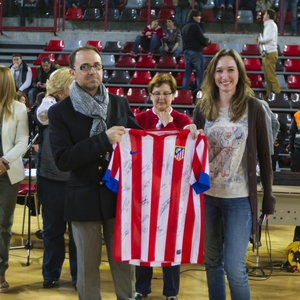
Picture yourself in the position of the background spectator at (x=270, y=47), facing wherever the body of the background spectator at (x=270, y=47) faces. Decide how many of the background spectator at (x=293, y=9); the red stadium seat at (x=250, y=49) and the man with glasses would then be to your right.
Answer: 2

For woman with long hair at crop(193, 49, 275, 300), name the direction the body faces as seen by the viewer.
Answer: toward the camera

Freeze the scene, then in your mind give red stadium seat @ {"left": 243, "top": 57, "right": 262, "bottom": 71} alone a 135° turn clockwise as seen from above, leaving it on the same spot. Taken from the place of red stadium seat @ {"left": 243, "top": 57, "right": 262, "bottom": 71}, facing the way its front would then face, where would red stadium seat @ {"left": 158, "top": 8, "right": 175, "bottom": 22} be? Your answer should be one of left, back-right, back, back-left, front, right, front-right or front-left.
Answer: front

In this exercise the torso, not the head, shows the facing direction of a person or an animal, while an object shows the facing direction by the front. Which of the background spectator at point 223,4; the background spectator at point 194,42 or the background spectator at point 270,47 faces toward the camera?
the background spectator at point 223,4

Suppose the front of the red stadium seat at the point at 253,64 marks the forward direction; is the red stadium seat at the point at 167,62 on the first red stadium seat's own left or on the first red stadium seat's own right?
on the first red stadium seat's own right

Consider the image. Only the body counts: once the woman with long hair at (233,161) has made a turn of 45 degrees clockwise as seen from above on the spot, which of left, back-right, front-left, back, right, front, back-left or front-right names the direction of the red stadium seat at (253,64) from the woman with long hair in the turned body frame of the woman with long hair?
back-right

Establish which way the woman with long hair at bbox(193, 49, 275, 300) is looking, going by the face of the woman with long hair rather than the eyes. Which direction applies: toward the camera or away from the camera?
toward the camera

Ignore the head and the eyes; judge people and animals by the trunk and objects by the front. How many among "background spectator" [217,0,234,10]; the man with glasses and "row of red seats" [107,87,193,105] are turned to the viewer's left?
0

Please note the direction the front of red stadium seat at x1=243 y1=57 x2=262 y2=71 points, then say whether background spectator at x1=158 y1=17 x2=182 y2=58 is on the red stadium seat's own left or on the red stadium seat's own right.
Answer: on the red stadium seat's own right

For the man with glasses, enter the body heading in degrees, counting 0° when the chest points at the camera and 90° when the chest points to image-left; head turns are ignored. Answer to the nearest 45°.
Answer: approximately 315°

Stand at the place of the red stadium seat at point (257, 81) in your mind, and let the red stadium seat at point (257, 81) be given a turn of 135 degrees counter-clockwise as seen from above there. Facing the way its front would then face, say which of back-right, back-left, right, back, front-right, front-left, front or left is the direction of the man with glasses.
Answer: back-right

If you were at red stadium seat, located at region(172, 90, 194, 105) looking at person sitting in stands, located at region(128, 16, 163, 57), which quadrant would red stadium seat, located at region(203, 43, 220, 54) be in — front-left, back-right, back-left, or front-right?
front-right

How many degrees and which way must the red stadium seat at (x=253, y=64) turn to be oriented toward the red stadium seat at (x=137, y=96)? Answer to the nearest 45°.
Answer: approximately 45° to its right

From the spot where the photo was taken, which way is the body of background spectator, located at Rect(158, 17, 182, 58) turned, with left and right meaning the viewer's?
facing the viewer

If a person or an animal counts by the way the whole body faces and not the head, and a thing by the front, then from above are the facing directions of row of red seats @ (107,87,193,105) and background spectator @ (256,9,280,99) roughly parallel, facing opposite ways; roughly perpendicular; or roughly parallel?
roughly perpendicular

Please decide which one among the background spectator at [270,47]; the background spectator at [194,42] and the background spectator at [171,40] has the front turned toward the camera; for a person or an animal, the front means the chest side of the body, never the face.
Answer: the background spectator at [171,40]

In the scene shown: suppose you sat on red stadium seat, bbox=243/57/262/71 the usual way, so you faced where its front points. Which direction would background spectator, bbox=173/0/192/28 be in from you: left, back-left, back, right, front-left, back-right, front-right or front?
back-right

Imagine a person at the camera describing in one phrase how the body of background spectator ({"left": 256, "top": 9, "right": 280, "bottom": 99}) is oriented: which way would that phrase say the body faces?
to the viewer's left
